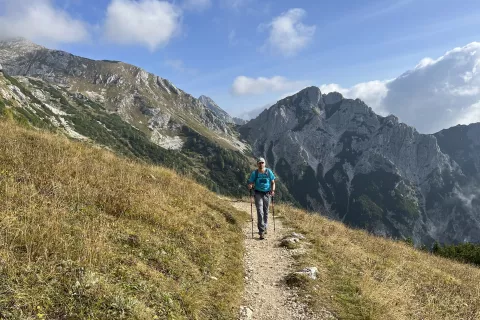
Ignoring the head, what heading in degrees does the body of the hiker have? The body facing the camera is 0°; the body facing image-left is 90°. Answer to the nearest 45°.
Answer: approximately 0°
